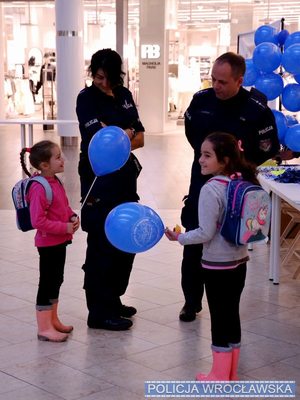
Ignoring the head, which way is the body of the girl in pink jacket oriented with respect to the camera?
to the viewer's right

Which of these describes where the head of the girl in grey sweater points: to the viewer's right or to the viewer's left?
to the viewer's left

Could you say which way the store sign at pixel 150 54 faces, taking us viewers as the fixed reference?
facing the viewer

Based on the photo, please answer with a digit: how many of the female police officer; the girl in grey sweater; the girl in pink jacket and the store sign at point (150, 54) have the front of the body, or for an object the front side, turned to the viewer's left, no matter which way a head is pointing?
1

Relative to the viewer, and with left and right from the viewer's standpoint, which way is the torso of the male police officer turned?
facing the viewer and to the left of the viewer

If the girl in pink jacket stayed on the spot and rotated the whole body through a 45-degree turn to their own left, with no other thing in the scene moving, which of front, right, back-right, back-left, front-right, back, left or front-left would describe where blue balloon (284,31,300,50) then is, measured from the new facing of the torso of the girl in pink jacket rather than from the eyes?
front

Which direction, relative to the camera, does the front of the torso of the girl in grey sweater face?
to the viewer's left

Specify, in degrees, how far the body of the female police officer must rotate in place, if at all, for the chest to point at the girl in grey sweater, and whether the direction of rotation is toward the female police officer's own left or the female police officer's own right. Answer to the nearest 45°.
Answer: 0° — they already face them

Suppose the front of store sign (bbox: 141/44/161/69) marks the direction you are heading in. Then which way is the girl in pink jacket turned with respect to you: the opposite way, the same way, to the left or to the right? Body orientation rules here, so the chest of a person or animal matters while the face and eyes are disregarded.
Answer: to the left

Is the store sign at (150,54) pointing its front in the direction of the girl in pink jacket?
yes

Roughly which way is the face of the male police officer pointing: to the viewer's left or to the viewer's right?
to the viewer's left

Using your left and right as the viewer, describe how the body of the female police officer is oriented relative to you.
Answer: facing the viewer and to the right of the viewer
